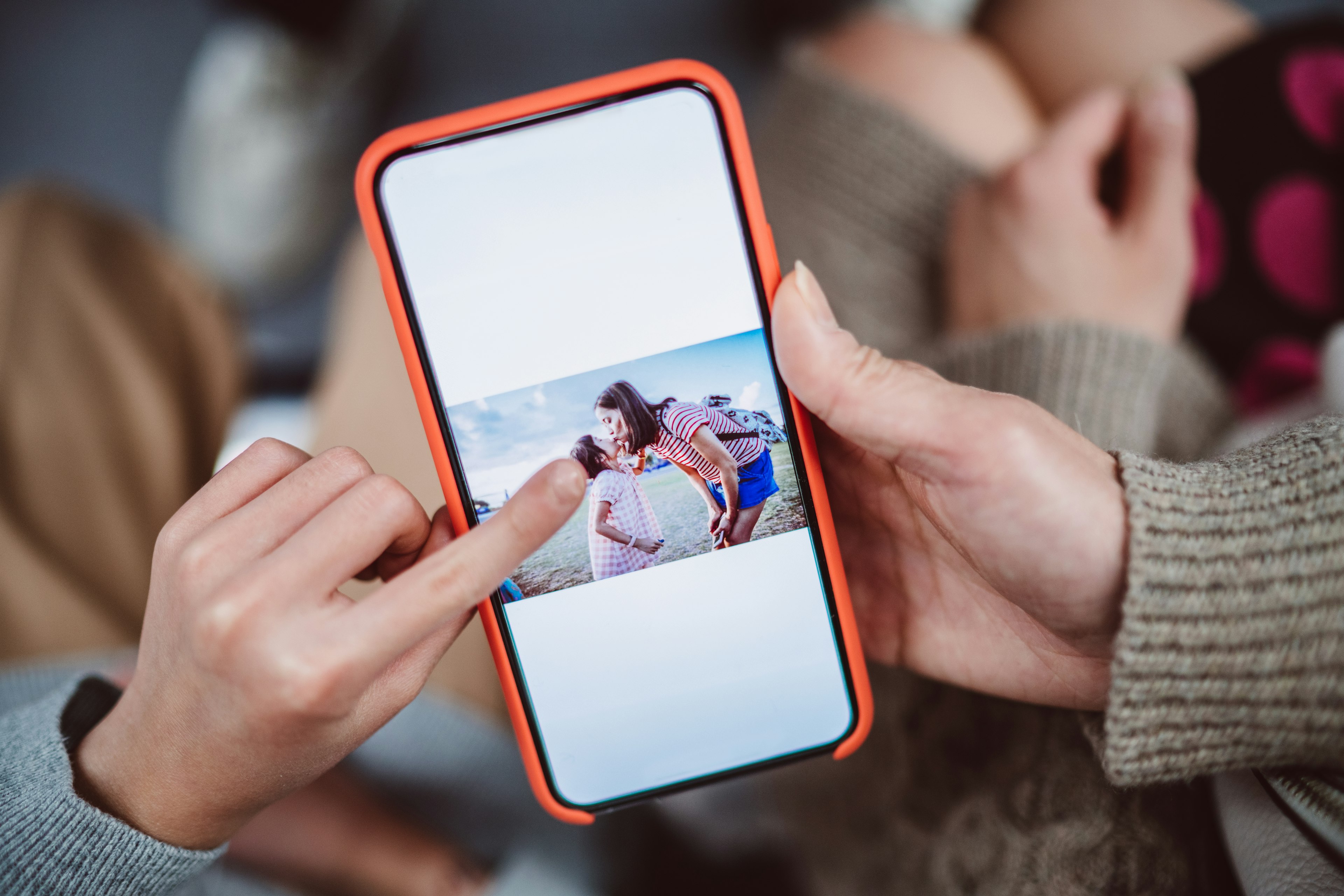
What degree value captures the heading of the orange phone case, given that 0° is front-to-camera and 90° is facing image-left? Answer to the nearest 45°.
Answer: approximately 0°
